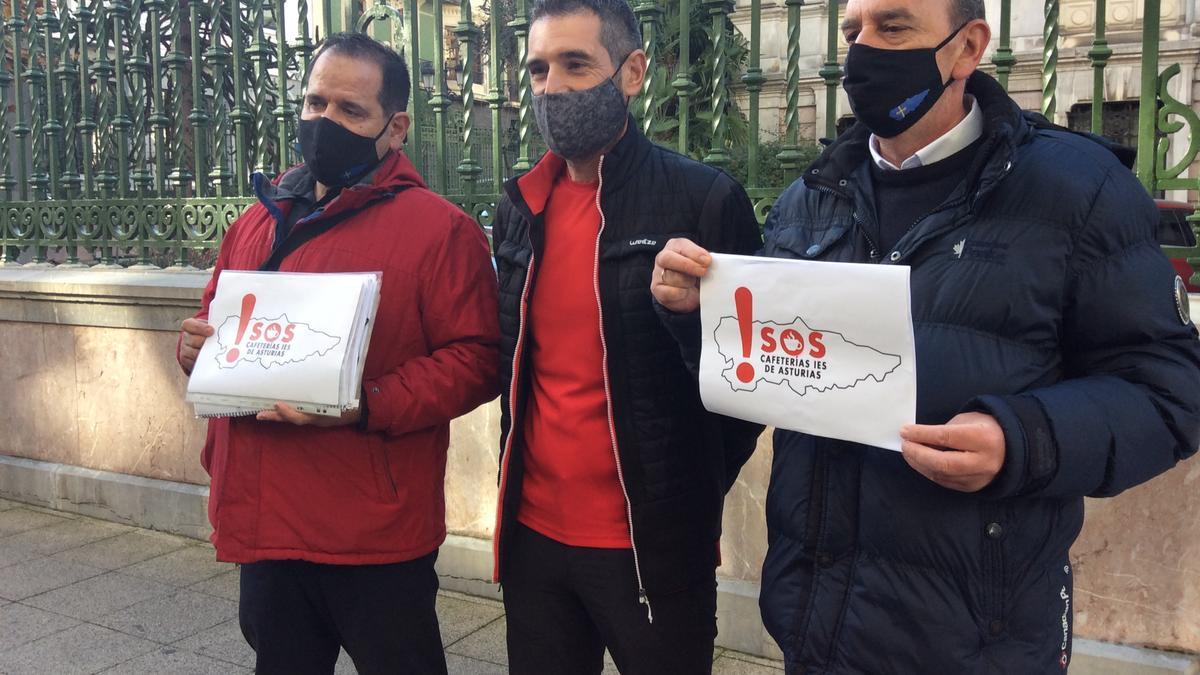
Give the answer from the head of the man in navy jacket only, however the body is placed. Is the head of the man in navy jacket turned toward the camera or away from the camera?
toward the camera

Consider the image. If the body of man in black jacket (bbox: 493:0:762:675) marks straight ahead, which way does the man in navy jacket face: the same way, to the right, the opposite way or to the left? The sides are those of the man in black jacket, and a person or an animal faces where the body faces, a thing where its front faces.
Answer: the same way

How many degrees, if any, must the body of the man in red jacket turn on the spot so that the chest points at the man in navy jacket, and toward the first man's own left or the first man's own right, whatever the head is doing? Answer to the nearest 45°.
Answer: approximately 90° to the first man's own left

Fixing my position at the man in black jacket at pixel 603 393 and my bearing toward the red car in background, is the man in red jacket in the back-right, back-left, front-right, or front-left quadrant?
back-left

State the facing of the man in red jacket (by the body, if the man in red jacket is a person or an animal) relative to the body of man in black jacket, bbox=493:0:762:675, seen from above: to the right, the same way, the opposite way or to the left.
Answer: the same way

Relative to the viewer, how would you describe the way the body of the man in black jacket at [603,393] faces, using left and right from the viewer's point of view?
facing the viewer and to the left of the viewer

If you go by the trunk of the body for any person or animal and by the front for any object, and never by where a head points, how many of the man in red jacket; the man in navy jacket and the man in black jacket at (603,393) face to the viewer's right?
0

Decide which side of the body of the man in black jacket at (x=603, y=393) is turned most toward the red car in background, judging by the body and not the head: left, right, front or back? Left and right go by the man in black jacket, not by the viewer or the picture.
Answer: back

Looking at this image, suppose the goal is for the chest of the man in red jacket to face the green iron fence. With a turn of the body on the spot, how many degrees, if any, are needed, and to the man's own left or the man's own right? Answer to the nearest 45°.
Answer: approximately 135° to the man's own right
